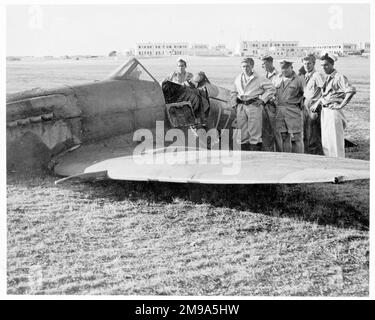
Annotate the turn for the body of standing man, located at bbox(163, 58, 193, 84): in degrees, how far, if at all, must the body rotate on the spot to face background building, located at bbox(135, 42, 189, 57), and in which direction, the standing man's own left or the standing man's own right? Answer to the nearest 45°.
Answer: approximately 180°

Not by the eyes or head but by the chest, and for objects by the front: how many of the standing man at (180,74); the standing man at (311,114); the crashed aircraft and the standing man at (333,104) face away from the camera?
0

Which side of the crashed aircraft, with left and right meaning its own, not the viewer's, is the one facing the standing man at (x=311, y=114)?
back

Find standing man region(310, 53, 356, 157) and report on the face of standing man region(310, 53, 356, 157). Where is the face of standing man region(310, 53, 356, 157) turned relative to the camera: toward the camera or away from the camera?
toward the camera

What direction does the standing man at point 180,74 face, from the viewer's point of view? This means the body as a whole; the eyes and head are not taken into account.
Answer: toward the camera

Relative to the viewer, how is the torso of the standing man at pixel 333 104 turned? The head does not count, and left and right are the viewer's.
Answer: facing the viewer and to the left of the viewer

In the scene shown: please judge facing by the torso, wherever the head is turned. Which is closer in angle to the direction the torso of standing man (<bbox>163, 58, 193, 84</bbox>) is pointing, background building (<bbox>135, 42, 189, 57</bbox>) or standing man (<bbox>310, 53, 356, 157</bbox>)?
the standing man

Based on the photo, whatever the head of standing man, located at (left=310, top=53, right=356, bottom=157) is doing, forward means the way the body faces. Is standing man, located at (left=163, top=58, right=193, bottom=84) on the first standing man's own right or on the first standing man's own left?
on the first standing man's own right

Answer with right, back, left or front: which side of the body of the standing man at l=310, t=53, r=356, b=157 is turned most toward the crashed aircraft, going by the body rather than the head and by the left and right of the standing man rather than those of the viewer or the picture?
front

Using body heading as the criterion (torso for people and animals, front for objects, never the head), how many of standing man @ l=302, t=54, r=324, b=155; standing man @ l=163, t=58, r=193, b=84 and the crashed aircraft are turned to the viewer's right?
0

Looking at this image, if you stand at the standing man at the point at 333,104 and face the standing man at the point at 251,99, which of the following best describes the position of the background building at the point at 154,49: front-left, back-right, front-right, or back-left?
front-right

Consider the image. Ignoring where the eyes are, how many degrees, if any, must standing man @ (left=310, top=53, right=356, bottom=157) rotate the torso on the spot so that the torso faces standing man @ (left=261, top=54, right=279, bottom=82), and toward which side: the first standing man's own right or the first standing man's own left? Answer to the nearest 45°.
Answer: approximately 90° to the first standing man's own right
